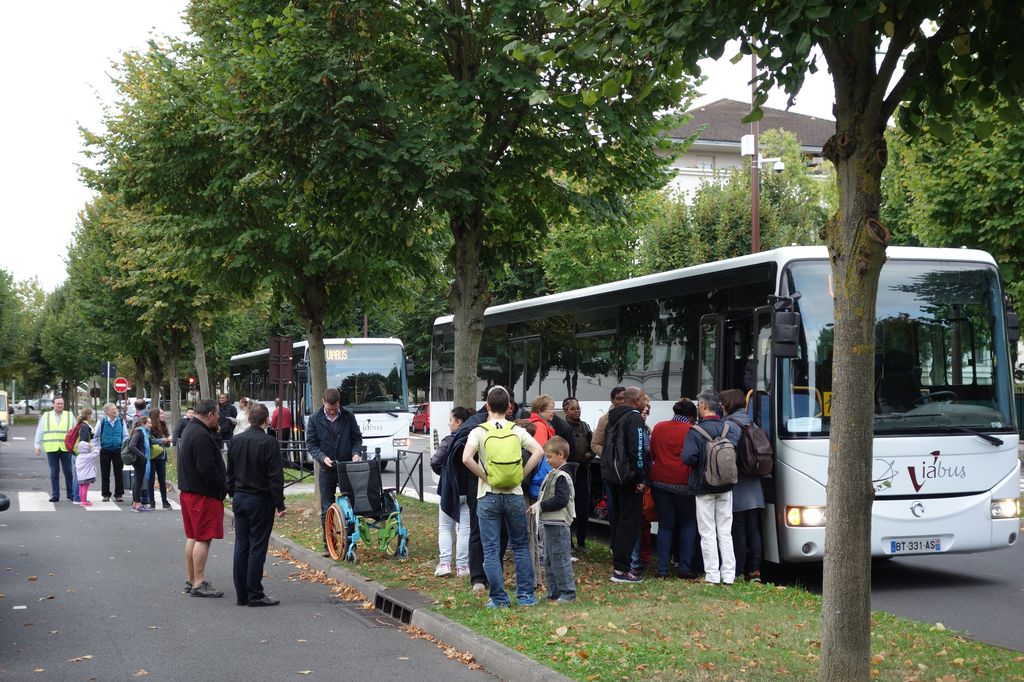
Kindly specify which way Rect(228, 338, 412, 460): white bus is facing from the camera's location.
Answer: facing the viewer and to the right of the viewer

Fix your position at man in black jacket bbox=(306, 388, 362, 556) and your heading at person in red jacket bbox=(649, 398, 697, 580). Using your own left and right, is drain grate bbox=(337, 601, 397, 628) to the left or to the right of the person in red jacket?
right

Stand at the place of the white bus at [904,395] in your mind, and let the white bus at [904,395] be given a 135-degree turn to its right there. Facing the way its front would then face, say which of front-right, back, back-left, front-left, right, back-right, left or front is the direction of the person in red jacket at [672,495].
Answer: left

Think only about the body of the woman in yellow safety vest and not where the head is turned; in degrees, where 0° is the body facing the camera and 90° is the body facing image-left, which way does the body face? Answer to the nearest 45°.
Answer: approximately 0°

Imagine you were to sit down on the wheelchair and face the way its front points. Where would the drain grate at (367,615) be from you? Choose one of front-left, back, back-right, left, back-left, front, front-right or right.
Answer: front-right

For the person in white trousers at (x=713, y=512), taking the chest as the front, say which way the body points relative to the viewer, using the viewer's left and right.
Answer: facing away from the viewer and to the left of the viewer

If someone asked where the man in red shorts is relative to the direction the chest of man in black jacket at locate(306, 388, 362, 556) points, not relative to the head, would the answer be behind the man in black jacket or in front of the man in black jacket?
in front

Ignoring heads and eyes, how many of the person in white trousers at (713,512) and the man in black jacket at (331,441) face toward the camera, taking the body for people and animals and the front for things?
1

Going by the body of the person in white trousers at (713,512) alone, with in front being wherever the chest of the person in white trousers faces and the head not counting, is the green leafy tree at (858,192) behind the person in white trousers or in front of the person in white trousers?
behind

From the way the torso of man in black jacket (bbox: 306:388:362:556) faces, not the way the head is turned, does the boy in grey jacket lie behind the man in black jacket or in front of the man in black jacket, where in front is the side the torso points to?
in front

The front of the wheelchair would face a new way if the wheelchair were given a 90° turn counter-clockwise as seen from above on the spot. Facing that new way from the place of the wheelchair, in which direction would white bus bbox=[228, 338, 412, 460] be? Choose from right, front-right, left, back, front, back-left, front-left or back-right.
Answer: front-left

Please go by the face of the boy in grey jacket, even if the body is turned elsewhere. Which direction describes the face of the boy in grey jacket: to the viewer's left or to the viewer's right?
to the viewer's left

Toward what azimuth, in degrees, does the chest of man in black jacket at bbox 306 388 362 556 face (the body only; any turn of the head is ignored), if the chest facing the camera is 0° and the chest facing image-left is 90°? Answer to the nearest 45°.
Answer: approximately 0°

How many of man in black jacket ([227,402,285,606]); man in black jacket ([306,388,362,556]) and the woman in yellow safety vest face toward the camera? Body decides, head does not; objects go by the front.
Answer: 2
